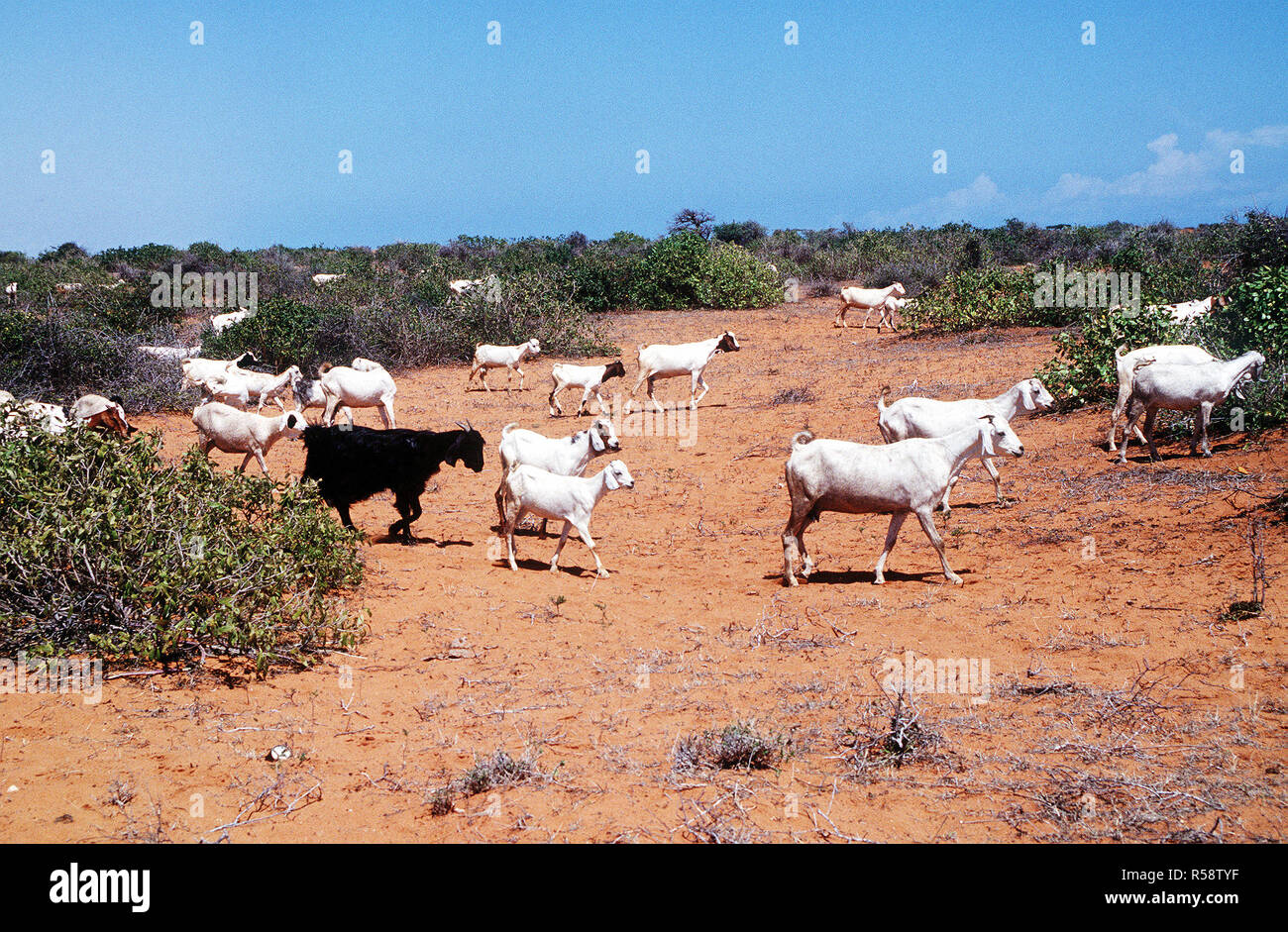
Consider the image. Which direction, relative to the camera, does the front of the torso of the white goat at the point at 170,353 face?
to the viewer's right

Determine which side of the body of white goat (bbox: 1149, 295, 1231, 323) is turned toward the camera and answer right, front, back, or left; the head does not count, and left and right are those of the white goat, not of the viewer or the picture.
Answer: right

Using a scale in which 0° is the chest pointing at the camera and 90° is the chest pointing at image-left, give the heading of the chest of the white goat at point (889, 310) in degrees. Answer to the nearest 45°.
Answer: approximately 270°

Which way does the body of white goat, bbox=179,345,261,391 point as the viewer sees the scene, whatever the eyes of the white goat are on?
to the viewer's right

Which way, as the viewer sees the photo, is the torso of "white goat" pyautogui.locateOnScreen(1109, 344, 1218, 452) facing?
to the viewer's right

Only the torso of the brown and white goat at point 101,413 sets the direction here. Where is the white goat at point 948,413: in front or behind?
in front

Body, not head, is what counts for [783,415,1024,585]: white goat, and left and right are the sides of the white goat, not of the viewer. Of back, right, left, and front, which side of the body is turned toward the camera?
right

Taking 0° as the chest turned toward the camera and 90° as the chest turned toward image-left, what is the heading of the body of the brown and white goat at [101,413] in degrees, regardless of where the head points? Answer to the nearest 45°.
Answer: approximately 270°

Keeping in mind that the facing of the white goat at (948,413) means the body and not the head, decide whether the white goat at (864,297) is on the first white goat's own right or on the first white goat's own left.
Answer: on the first white goat's own left

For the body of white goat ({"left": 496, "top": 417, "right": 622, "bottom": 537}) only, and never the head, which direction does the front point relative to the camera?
to the viewer's right

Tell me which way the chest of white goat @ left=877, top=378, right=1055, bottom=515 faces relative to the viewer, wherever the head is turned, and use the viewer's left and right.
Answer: facing to the right of the viewer

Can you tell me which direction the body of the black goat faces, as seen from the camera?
to the viewer's right

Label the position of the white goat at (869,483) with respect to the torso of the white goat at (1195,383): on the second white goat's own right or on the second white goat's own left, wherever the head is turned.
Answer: on the second white goat's own right

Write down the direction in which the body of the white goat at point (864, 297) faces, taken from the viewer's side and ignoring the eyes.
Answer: to the viewer's right

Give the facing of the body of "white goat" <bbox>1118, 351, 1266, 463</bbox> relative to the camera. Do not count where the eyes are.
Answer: to the viewer's right

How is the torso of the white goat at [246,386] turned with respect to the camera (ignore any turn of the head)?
to the viewer's right

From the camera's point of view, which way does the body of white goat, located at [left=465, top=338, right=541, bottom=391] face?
to the viewer's right

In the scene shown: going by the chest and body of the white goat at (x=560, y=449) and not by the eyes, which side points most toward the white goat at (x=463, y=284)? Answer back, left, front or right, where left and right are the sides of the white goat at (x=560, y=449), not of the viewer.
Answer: left

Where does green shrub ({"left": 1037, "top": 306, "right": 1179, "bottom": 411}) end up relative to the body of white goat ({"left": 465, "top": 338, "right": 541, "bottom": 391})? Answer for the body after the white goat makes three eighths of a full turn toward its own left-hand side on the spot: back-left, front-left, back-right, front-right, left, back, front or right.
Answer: back
